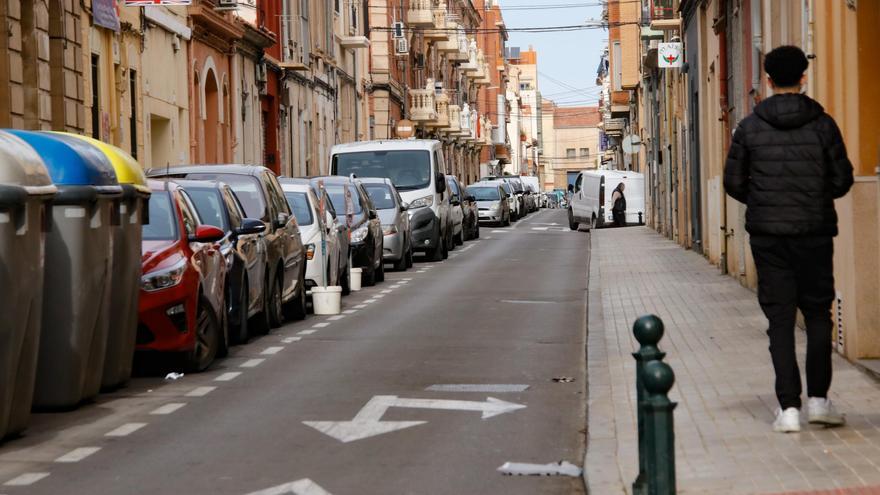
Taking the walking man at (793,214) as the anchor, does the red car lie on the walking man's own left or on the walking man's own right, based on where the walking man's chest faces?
on the walking man's own left

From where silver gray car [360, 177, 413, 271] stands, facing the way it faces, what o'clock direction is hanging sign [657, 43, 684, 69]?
The hanging sign is roughly at 8 o'clock from the silver gray car.

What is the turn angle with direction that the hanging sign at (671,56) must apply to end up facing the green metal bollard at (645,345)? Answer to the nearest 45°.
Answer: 0° — it already faces it

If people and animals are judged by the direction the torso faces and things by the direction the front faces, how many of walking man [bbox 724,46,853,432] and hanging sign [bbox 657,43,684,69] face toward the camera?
1

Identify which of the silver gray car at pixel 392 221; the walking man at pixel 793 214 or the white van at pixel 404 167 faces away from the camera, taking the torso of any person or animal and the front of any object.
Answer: the walking man

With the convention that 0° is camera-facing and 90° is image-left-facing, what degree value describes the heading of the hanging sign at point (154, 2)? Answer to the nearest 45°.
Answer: approximately 0°

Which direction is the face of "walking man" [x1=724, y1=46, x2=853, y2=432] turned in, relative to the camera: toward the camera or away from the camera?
away from the camera

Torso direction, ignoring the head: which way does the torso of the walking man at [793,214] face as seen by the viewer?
away from the camera

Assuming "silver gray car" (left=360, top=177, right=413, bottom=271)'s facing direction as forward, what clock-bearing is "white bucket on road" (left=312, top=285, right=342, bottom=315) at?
The white bucket on road is roughly at 12 o'clock from the silver gray car.

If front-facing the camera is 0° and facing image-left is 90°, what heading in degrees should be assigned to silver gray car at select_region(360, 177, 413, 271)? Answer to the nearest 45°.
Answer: approximately 0°

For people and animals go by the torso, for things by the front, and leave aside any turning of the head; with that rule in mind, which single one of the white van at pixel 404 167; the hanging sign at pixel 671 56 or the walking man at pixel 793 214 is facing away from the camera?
the walking man

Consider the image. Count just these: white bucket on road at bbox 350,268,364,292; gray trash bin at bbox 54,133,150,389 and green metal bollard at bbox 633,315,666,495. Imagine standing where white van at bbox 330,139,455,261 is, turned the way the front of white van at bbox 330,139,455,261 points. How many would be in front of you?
3

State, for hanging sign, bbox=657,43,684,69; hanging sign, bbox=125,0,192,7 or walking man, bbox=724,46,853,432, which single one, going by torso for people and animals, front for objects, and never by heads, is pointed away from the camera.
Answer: the walking man
